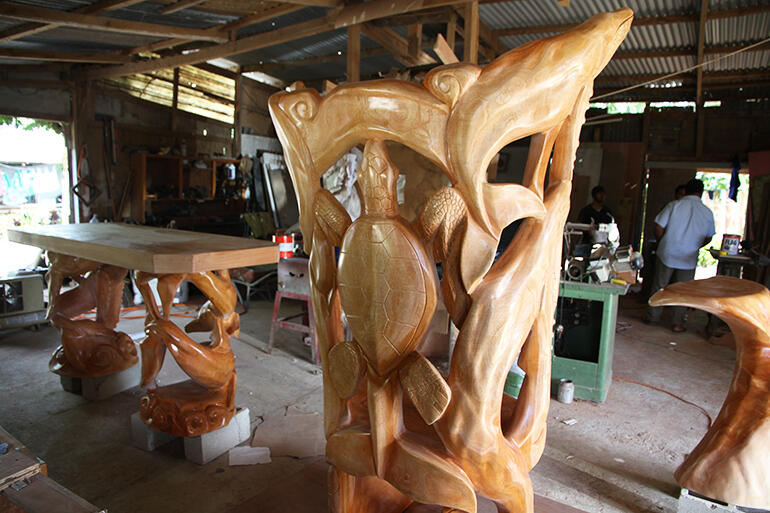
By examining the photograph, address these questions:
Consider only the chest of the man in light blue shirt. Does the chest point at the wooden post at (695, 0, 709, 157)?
yes

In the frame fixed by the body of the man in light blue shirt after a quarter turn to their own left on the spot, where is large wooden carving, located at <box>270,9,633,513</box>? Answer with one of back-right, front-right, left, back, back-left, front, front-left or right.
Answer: left

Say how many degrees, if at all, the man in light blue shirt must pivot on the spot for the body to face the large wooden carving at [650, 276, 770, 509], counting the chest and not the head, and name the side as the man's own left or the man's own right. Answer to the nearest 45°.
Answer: approximately 180°

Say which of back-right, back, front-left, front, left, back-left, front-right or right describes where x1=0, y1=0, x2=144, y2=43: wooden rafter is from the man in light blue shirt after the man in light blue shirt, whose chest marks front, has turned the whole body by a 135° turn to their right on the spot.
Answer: right

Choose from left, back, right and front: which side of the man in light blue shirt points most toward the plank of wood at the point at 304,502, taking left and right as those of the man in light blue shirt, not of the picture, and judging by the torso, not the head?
back

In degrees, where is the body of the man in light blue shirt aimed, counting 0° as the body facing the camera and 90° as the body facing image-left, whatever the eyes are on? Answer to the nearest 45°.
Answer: approximately 180°

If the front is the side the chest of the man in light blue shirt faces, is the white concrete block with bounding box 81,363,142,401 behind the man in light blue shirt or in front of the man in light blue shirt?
behind
